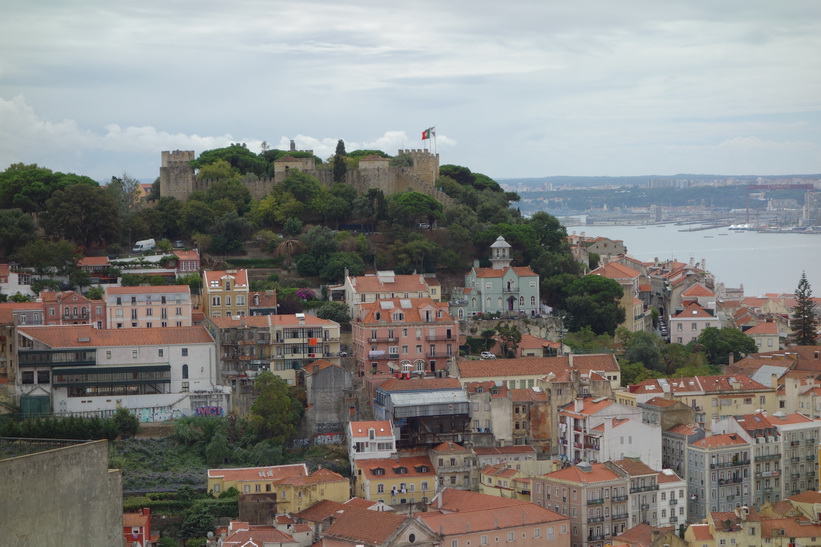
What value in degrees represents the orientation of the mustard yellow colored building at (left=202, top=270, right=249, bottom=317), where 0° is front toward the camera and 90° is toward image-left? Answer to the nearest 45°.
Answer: approximately 0°

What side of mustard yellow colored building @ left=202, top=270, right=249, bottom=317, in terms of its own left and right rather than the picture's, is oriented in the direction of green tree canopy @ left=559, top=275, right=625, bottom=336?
left

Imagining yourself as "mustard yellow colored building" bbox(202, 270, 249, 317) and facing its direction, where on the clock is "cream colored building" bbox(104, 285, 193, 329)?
"cream colored building" bbox(104, 285, 193, 329) is roughly at 2 o'clock from "mustard yellow colored building" bbox(202, 270, 249, 317).

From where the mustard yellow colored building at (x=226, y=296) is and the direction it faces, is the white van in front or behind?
behind

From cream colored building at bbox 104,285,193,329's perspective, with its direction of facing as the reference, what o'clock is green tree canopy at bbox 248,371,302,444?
The green tree canopy is roughly at 11 o'clock from the cream colored building.

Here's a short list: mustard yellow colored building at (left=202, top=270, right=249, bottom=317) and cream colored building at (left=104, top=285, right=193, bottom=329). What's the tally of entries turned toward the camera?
2

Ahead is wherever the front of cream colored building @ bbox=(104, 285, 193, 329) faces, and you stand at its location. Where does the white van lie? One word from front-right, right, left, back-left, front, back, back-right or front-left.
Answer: back
